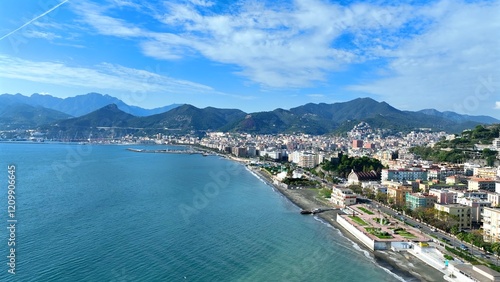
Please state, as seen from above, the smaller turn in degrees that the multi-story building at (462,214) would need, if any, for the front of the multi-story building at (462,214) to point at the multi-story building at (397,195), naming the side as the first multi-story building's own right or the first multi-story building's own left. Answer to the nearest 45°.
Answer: approximately 90° to the first multi-story building's own right

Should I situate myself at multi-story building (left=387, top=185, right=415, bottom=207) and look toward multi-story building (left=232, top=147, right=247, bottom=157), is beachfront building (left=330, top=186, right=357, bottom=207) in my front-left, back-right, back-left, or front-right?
front-left

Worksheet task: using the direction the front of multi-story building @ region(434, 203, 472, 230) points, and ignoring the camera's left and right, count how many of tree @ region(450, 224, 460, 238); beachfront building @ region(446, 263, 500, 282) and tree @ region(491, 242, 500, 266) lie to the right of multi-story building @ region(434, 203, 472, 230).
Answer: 0

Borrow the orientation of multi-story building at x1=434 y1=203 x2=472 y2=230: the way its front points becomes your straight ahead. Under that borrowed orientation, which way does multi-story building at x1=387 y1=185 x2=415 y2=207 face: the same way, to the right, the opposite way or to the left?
the same way

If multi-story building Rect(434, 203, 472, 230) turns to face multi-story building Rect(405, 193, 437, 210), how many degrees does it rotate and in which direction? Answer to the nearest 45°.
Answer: approximately 90° to its right

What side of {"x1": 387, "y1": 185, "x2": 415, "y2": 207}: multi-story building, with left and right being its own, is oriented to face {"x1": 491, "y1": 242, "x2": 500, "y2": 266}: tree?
left

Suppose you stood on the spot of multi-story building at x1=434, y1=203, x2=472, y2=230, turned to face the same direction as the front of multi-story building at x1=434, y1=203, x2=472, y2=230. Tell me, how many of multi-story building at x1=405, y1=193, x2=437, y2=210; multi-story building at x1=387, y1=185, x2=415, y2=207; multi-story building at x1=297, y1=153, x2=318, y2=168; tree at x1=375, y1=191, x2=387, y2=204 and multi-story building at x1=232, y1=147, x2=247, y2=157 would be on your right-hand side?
5

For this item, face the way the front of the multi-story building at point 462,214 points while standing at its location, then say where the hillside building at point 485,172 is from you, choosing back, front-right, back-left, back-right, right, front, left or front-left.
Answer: back-right

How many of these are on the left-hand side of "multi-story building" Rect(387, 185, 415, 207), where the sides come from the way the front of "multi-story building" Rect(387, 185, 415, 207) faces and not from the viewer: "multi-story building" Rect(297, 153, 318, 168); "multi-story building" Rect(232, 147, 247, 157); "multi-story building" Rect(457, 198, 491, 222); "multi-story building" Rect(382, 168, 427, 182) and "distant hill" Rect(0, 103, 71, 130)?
1

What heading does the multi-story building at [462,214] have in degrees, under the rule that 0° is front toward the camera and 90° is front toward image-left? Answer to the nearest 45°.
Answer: approximately 45°

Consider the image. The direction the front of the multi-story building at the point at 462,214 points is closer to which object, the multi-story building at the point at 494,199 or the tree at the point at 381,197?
the tree

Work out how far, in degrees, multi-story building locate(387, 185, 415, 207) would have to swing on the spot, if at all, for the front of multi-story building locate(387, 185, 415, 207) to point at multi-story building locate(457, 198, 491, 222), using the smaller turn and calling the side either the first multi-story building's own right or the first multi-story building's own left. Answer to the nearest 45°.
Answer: approximately 90° to the first multi-story building's own left

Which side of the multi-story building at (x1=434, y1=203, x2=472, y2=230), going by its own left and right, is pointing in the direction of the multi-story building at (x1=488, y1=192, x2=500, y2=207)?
back
